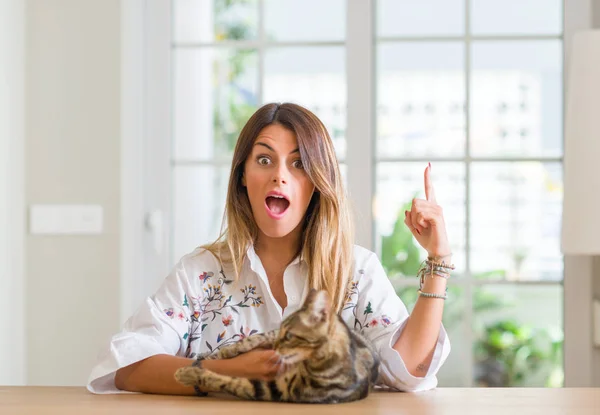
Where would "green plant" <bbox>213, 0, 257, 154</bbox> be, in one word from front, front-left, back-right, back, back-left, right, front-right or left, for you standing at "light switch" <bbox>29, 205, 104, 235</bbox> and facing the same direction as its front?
left

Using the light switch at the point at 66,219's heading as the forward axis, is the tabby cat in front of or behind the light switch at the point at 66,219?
in front

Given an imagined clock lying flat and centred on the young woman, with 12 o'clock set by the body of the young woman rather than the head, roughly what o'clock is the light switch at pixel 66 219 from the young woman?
The light switch is roughly at 5 o'clock from the young woman.

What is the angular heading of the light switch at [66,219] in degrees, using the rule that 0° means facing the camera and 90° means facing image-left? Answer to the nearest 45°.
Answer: approximately 0°

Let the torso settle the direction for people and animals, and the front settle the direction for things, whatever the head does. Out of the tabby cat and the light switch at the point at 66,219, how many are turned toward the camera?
1

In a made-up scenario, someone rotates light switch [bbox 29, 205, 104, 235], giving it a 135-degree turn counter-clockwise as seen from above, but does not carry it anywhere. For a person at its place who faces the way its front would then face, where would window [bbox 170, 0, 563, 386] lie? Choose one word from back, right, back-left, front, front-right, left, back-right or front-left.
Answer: front-right

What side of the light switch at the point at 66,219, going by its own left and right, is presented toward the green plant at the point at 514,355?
left

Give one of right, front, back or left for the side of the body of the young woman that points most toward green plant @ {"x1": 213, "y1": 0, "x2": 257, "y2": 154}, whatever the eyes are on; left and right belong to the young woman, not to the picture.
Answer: back
